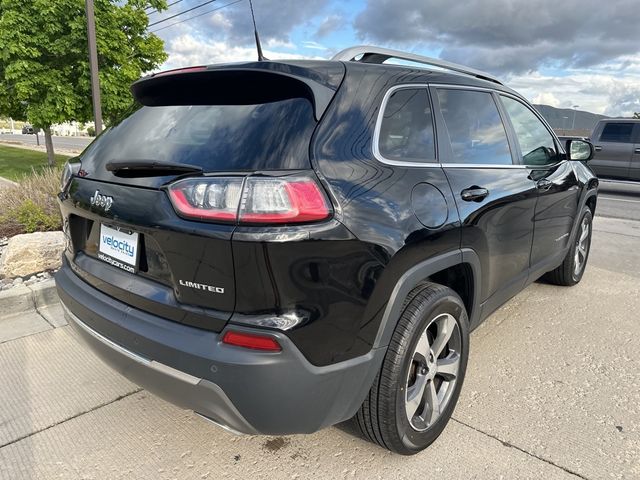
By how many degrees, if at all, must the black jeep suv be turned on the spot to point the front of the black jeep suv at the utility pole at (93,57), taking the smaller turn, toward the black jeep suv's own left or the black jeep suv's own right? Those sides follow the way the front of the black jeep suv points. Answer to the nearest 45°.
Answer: approximately 90° to the black jeep suv's own left

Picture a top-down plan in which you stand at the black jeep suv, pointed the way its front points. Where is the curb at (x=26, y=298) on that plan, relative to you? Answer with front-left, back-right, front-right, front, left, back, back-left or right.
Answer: left

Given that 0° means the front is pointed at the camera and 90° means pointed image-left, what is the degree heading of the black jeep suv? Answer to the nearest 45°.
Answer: approximately 225°

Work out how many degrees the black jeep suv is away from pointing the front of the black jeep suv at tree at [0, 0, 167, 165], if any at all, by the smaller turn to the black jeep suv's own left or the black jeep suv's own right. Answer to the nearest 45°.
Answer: approximately 90° to the black jeep suv's own left
